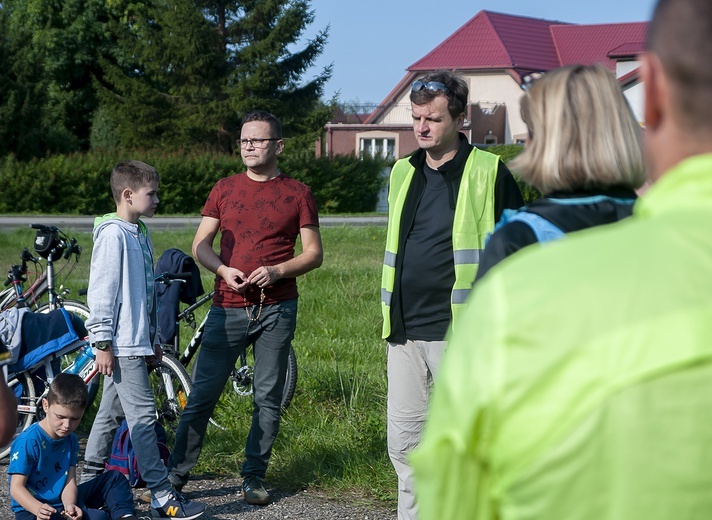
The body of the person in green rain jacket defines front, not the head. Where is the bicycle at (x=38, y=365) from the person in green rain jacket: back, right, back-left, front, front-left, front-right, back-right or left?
front-left

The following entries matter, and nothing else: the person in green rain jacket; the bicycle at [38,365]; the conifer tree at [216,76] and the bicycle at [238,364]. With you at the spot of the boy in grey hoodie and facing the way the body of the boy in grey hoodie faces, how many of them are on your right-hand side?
1

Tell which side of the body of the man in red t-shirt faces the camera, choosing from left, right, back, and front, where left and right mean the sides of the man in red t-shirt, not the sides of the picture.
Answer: front

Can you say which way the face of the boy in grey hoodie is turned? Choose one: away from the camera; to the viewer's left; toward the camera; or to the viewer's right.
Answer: to the viewer's right

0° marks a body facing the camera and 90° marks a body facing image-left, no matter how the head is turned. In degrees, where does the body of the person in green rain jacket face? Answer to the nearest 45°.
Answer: approximately 180°

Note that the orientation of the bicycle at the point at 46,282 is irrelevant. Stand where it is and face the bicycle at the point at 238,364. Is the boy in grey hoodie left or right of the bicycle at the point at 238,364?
right

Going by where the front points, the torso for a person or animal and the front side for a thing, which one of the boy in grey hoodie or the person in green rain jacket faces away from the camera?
the person in green rain jacket

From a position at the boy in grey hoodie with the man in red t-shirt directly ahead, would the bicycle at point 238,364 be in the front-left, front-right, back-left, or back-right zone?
front-left

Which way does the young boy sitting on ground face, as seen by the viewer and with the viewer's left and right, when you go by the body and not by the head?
facing the viewer and to the right of the viewer

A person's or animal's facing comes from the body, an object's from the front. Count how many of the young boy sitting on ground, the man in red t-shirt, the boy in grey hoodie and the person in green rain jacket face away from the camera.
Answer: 1

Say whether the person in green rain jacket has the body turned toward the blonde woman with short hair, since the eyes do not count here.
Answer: yes

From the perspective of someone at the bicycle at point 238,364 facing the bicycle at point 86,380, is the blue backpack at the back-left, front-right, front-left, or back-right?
front-left

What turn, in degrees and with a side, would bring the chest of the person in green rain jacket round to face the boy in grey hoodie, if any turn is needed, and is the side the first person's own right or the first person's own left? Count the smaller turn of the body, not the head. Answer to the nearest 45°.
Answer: approximately 45° to the first person's own left

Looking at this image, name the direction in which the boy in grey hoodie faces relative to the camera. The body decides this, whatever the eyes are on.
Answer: to the viewer's right
